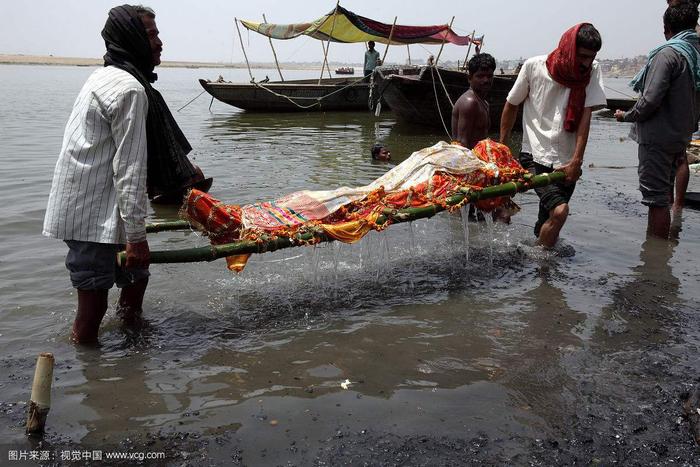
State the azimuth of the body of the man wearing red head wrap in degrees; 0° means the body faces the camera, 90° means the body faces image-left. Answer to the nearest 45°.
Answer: approximately 315°

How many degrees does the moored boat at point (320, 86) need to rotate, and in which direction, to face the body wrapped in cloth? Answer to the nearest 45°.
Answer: approximately 90° to its left

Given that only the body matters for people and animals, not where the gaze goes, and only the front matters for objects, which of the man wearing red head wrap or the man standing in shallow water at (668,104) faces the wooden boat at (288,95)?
the man standing in shallow water

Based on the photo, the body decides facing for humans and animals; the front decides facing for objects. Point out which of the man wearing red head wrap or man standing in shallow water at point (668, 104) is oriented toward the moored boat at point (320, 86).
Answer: the man standing in shallow water

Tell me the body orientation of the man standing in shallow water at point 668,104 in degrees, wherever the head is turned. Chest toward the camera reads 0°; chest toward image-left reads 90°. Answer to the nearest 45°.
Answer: approximately 135°

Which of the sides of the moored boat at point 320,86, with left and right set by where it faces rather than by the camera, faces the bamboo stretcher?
left

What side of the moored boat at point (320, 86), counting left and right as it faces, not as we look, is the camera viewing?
left

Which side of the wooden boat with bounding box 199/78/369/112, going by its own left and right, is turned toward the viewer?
left

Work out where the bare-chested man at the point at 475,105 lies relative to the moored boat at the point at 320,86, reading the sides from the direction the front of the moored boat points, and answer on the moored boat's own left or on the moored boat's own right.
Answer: on the moored boat's own left

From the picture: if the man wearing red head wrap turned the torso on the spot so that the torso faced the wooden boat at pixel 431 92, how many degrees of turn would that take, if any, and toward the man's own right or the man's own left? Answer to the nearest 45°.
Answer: approximately 135° to the man's own left
